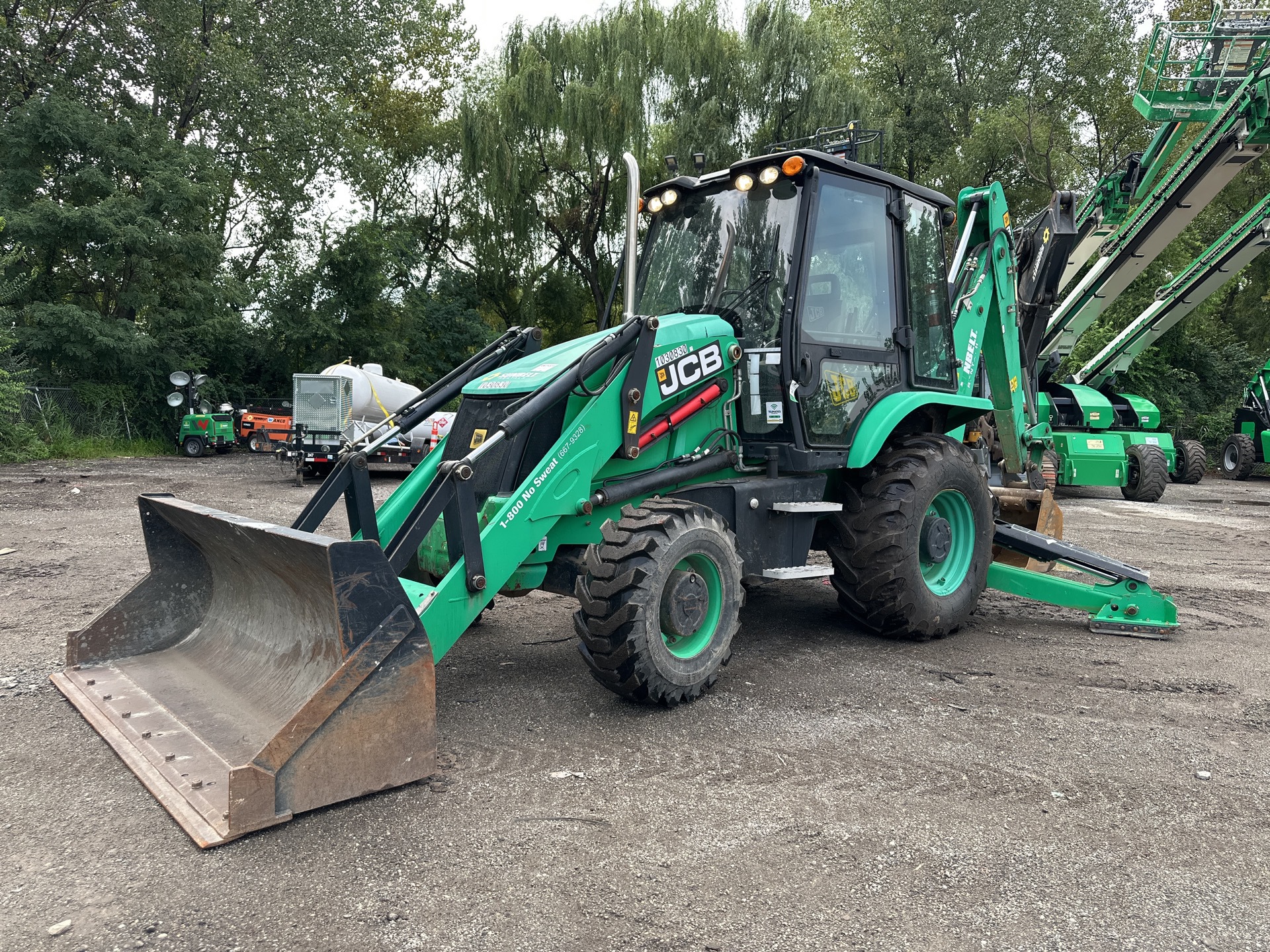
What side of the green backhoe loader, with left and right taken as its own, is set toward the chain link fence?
right

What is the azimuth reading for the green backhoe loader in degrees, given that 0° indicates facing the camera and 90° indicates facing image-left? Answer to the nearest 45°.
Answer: approximately 45°
